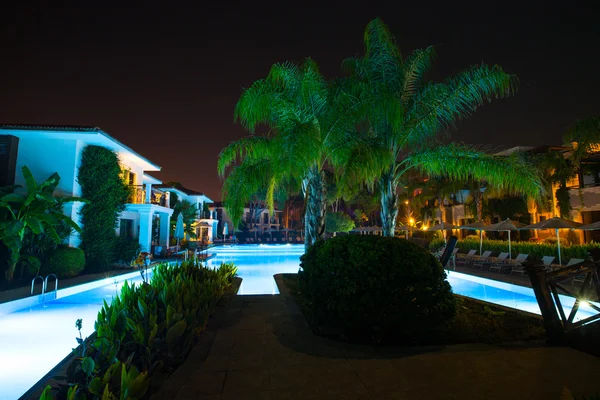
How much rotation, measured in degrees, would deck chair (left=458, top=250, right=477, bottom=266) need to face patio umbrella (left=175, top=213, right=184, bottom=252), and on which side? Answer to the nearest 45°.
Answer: approximately 45° to its right

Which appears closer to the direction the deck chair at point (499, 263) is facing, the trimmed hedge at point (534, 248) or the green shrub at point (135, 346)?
the green shrub

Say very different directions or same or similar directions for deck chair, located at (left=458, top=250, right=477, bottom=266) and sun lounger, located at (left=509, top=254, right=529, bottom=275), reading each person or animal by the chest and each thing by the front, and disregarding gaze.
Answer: same or similar directions

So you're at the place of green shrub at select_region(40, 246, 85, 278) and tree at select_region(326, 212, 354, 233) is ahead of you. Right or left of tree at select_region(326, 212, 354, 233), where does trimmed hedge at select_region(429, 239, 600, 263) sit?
right

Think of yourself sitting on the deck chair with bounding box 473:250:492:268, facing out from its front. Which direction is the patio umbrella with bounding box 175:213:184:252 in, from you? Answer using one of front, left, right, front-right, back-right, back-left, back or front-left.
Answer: front-right

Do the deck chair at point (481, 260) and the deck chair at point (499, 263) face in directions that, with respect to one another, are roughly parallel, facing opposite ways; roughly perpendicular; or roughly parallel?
roughly parallel

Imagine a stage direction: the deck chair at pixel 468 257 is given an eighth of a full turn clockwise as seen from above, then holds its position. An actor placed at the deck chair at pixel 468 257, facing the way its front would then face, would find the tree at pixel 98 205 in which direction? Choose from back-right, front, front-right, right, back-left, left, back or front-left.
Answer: front-left

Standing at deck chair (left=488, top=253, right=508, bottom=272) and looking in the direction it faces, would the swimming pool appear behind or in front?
in front

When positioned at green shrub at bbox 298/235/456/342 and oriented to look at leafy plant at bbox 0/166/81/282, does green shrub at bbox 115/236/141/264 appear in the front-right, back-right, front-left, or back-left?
front-right

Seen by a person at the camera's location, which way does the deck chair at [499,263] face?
facing the viewer and to the left of the viewer

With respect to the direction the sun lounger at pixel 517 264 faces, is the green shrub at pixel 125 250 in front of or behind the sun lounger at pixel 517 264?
in front

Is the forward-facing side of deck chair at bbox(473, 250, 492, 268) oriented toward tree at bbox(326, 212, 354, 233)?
no

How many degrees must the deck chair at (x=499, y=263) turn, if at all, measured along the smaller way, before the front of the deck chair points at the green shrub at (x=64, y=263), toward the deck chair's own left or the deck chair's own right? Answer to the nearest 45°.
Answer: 0° — it already faces it

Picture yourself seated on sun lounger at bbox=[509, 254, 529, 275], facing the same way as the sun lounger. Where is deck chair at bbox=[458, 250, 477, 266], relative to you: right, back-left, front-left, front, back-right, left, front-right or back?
right

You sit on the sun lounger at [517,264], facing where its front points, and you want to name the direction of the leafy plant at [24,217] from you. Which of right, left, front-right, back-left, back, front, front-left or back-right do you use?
front

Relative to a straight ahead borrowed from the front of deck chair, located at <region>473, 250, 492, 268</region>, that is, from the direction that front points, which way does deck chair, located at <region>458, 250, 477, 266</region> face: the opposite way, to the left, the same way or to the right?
the same way
